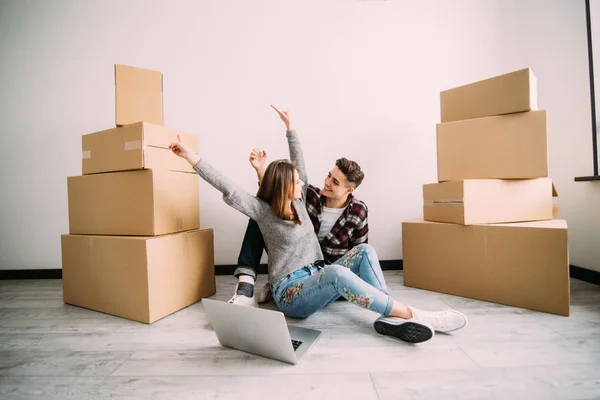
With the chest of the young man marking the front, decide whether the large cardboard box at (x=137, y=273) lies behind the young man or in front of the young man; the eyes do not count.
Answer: in front

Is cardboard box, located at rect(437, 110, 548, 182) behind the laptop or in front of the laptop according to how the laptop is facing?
in front

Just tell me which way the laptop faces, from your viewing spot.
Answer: facing away from the viewer and to the right of the viewer

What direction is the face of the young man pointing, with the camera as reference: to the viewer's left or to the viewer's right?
to the viewer's left

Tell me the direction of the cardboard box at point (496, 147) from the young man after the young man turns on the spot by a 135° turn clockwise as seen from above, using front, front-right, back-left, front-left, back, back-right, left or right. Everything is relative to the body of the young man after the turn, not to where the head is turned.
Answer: right

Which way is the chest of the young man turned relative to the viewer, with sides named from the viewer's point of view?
facing the viewer and to the left of the viewer

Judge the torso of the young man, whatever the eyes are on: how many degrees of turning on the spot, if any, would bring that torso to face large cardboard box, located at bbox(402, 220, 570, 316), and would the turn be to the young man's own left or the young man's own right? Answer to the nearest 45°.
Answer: approximately 135° to the young man's own left

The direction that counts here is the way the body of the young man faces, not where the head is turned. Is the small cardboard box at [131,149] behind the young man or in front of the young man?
in front

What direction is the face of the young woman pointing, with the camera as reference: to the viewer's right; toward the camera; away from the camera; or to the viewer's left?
to the viewer's right

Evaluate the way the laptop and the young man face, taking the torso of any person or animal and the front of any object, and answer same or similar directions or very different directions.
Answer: very different directions
